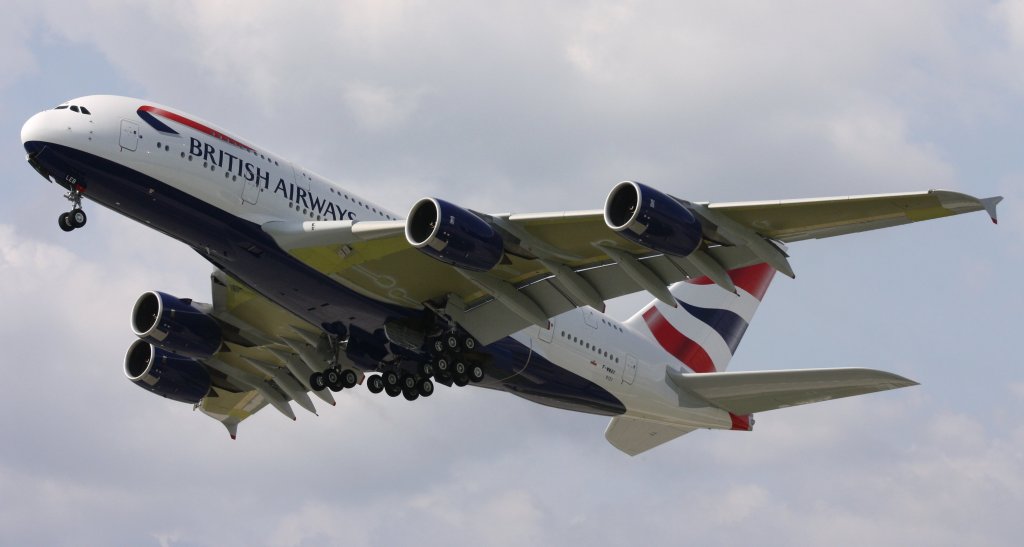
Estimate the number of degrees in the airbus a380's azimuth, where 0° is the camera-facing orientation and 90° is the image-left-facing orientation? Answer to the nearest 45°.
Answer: approximately 45°
